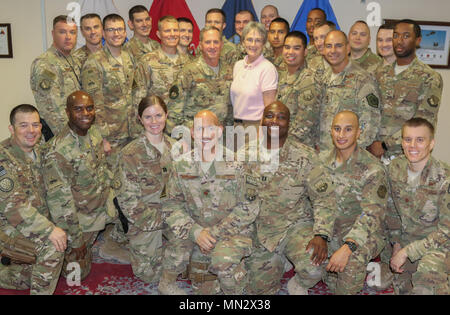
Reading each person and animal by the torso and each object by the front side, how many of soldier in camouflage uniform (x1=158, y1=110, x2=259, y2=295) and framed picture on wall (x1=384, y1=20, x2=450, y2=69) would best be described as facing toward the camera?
2

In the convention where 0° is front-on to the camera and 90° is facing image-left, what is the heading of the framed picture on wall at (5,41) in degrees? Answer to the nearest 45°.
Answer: approximately 0°

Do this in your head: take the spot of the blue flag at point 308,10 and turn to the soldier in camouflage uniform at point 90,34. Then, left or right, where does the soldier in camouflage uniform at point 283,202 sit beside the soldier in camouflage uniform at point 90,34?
left

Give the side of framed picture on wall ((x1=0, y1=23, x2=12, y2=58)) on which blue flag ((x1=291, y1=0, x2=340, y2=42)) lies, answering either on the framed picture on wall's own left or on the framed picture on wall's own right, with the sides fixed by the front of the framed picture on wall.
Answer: on the framed picture on wall's own left
